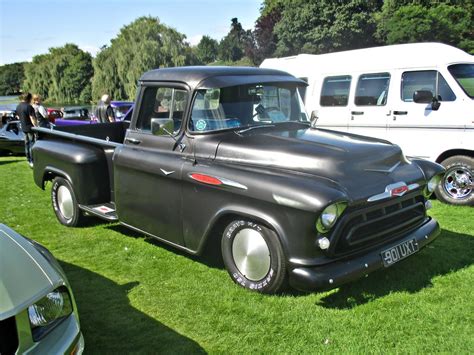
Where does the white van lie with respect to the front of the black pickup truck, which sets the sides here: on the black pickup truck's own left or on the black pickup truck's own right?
on the black pickup truck's own left

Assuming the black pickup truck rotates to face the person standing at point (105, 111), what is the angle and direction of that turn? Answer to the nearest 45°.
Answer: approximately 180°

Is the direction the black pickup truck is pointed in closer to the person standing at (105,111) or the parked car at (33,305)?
the parked car

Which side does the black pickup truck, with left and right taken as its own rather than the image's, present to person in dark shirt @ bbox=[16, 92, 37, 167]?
back

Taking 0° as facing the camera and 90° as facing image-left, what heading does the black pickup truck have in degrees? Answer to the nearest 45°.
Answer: approximately 315°

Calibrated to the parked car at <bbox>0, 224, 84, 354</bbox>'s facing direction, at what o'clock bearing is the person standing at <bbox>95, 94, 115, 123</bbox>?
The person standing is roughly at 8 o'clock from the parked car.

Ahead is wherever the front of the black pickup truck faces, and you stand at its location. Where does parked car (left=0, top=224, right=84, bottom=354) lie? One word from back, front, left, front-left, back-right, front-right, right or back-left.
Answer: right

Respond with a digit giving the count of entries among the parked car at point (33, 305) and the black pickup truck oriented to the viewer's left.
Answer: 0

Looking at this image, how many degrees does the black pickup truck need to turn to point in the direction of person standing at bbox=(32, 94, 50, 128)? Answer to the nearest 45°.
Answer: approximately 180°

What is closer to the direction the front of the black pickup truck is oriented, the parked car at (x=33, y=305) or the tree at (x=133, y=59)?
the parked car

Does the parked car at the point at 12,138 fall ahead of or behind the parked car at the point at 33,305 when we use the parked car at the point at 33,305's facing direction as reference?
behind

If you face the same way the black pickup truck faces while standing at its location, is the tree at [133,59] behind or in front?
behind
